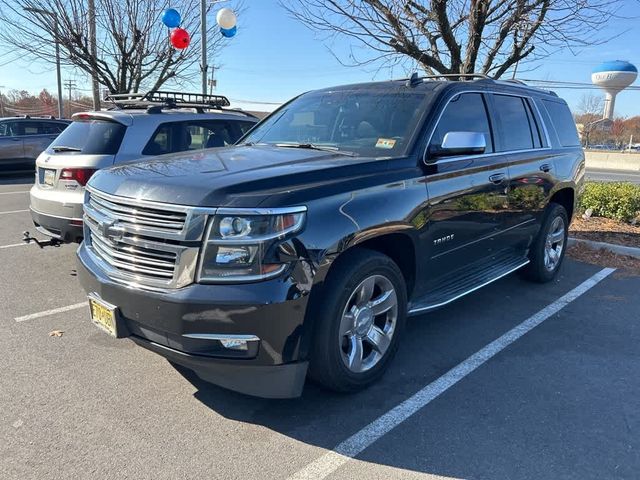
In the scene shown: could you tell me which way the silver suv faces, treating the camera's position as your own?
facing away from the viewer and to the right of the viewer

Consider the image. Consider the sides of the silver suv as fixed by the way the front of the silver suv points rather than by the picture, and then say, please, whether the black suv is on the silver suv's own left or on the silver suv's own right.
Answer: on the silver suv's own right

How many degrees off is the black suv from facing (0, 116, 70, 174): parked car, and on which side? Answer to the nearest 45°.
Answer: approximately 90° to its right

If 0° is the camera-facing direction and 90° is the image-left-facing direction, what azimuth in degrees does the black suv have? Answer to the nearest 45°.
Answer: approximately 45°

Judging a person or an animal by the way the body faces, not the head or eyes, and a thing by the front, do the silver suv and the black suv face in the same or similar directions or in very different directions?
very different directions

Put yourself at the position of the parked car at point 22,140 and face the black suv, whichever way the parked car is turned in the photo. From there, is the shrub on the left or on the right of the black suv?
left

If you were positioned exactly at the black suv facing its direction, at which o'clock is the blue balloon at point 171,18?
The blue balloon is roughly at 4 o'clock from the black suv.

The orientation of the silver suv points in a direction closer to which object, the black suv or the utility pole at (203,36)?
the utility pole

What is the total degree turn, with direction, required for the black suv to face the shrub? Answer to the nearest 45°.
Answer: approximately 180°

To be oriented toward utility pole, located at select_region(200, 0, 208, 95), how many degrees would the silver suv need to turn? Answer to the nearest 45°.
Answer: approximately 45° to its left

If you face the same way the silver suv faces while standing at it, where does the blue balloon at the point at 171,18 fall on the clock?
The blue balloon is roughly at 11 o'clock from the silver suv.

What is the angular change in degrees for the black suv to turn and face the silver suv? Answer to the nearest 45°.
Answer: approximately 90° to its right
